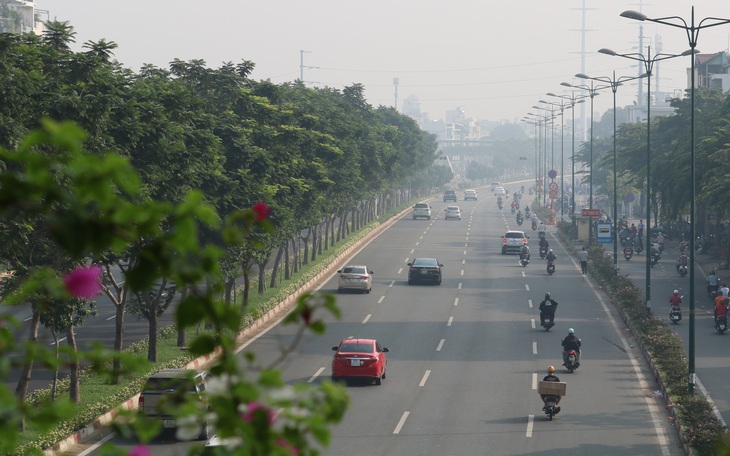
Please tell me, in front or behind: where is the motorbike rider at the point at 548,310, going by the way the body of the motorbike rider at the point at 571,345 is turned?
in front

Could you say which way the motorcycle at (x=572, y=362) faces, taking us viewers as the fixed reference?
facing away from the viewer

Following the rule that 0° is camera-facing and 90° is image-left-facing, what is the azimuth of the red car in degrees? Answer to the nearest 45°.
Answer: approximately 180°

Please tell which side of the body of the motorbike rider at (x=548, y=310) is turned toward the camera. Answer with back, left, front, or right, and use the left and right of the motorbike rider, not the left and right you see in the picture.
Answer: back

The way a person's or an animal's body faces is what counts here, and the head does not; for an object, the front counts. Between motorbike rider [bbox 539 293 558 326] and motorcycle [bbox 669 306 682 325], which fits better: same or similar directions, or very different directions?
same or similar directions

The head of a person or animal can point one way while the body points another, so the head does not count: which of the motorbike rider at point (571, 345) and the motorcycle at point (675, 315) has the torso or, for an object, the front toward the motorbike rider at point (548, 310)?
the motorbike rider at point (571, 345)

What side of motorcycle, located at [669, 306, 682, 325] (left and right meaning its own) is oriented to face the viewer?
back

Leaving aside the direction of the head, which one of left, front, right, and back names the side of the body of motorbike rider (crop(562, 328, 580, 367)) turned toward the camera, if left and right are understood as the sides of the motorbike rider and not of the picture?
back

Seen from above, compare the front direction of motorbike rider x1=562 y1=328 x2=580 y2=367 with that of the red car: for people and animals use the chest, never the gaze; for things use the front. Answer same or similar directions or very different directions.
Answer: same or similar directions

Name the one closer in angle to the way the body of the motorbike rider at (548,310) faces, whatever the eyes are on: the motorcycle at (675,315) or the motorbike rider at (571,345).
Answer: the motorcycle

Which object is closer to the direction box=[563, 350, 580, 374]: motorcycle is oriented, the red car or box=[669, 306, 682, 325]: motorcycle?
the motorcycle

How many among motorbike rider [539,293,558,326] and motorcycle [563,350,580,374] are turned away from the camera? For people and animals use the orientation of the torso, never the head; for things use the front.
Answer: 2

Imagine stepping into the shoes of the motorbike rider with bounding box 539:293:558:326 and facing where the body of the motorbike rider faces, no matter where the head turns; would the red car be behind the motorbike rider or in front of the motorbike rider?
behind

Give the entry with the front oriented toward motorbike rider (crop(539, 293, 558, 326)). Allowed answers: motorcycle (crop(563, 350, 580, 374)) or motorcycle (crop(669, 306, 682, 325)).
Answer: motorcycle (crop(563, 350, 580, 374))

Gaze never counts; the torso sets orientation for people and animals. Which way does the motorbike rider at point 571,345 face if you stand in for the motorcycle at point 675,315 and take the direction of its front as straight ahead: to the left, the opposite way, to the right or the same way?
the same way
